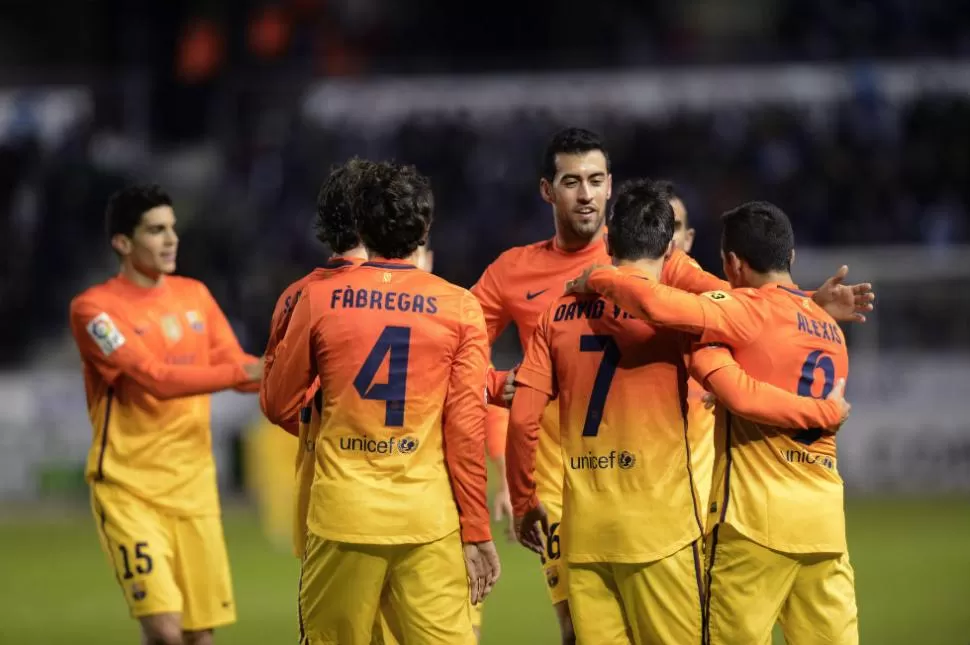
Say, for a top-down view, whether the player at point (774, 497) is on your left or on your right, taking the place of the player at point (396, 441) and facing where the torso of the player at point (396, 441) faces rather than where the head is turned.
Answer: on your right

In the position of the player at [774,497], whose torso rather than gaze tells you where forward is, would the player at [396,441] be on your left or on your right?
on your left

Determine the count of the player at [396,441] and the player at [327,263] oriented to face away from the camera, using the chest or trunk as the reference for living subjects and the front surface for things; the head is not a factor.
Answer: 2

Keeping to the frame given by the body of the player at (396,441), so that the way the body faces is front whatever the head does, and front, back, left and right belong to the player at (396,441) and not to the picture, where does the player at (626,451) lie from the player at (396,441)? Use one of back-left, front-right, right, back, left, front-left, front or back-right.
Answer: right

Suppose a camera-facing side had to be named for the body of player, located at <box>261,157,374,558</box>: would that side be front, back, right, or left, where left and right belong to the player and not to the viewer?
back

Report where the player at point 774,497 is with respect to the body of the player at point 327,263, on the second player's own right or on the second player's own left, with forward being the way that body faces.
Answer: on the second player's own right

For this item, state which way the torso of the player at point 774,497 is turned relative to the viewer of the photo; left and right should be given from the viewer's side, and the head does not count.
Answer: facing away from the viewer and to the left of the viewer

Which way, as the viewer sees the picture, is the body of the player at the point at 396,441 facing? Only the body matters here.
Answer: away from the camera
